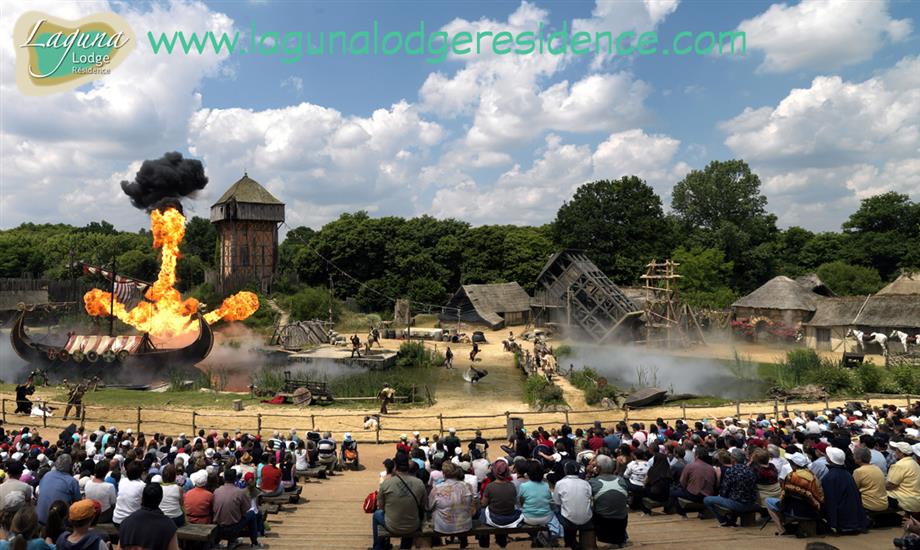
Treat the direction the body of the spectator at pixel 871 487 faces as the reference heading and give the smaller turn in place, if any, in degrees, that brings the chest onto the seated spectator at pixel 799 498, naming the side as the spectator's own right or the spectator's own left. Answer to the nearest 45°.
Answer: approximately 90° to the spectator's own left

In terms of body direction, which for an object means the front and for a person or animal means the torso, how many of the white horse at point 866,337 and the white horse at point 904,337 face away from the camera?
0

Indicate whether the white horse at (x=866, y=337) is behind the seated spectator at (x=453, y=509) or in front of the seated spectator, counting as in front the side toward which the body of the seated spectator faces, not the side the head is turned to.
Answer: in front

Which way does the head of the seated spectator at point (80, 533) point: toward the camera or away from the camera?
away from the camera

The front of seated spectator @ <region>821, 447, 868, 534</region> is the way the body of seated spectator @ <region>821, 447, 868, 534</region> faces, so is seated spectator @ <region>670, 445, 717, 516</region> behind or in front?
in front

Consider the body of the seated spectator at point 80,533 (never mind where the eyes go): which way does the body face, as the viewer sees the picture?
away from the camera

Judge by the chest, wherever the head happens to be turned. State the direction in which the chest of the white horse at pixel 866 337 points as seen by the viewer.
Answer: to the viewer's left

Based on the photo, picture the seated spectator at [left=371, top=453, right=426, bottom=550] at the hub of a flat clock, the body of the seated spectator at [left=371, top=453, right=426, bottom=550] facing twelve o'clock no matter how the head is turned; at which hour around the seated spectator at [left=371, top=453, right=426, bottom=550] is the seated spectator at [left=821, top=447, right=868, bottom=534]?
the seated spectator at [left=821, top=447, right=868, bottom=534] is roughly at 3 o'clock from the seated spectator at [left=371, top=453, right=426, bottom=550].

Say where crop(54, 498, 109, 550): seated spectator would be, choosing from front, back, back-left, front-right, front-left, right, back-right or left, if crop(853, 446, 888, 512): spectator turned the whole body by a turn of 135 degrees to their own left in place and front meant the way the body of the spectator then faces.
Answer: front-right

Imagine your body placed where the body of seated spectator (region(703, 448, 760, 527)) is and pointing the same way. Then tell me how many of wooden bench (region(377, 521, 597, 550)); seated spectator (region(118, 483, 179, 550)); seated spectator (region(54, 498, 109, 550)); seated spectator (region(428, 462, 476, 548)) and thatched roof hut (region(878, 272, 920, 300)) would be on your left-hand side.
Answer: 4

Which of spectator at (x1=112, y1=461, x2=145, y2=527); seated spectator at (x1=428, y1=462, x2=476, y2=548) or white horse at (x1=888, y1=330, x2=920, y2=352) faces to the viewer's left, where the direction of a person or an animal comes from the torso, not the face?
the white horse

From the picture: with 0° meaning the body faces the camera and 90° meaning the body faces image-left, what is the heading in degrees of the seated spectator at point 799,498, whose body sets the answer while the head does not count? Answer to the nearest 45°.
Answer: approximately 135°

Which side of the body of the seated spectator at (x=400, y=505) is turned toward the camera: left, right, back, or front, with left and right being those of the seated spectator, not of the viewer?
back

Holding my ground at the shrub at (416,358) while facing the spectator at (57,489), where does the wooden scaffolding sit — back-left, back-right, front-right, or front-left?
back-left

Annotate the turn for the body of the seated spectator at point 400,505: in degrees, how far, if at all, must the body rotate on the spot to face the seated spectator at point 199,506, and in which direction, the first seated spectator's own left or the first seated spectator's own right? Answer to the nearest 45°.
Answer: approximately 90° to the first seated spectator's own left

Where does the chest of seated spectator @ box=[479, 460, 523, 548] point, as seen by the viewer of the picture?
away from the camera

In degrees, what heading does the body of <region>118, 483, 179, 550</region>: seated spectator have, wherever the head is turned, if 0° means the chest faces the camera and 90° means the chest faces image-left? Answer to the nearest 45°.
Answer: approximately 180°

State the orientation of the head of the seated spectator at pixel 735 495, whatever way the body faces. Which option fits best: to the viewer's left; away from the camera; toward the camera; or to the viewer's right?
away from the camera

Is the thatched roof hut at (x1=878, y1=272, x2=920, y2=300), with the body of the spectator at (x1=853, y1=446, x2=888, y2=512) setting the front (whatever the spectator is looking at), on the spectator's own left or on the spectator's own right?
on the spectator's own right

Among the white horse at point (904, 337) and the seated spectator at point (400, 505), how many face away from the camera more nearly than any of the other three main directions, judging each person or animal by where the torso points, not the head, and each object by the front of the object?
1
